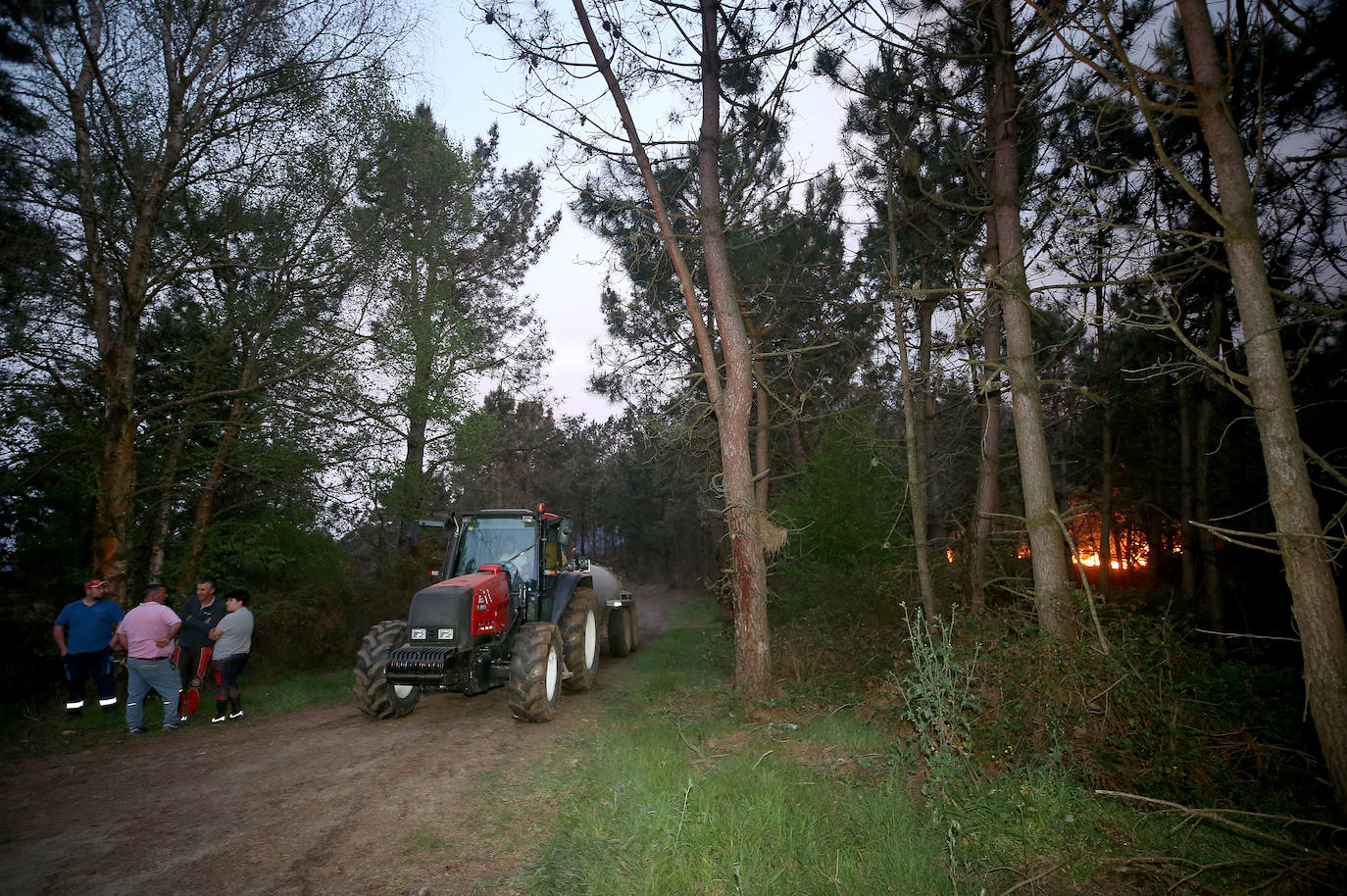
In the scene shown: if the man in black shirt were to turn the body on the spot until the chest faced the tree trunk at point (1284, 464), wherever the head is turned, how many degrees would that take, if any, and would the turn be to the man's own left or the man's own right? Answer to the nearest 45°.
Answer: approximately 90° to the man's own left

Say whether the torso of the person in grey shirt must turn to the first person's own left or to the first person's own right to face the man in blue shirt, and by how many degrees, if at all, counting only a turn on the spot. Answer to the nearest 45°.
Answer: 0° — they already face them

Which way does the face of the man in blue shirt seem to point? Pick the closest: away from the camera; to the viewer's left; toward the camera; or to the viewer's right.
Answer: to the viewer's right

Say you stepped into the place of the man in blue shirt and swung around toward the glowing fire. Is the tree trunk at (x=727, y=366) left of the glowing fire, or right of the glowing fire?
right

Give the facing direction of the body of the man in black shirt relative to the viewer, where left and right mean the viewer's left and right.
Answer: facing the viewer and to the left of the viewer

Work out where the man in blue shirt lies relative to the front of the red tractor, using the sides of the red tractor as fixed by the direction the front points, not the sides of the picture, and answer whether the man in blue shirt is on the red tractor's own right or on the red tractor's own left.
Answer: on the red tractor's own right

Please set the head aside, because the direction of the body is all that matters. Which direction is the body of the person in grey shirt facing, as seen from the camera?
to the viewer's left

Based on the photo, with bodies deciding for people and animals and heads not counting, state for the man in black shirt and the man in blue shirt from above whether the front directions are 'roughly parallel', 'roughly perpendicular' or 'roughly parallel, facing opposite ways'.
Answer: roughly parallel

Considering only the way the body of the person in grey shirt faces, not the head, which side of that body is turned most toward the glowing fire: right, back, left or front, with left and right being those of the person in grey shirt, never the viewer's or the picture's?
back

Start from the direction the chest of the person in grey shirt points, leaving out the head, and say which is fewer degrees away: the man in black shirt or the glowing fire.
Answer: the man in black shirt

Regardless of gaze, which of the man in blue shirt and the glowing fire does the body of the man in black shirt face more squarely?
the man in blue shirt

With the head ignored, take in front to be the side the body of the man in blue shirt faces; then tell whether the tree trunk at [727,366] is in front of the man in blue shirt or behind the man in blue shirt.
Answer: in front

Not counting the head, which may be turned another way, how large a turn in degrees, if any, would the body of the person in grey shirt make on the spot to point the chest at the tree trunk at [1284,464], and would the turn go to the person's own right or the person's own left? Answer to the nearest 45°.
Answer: approximately 135° to the person's own left

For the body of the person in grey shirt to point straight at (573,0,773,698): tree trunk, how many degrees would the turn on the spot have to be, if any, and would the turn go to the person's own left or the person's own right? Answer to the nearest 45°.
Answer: approximately 135° to the person's own left

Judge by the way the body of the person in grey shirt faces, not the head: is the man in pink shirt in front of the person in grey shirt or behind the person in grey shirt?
in front
